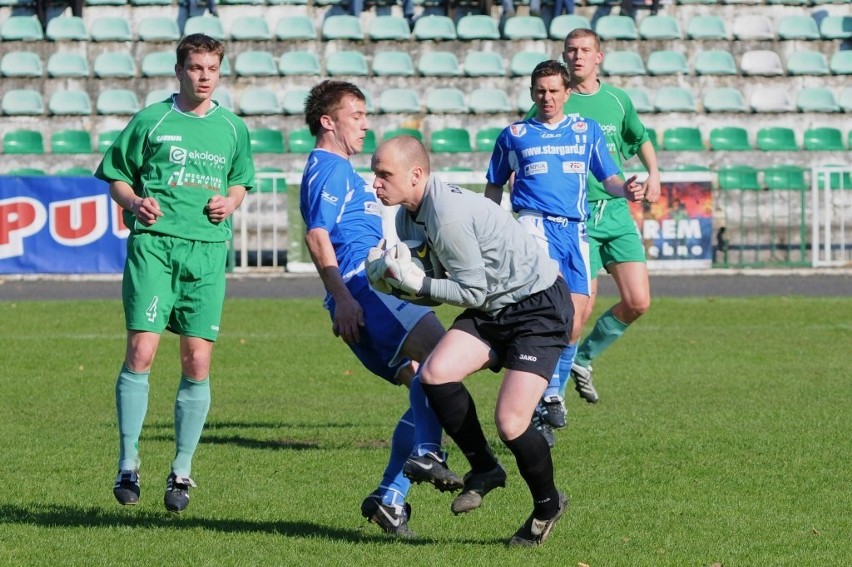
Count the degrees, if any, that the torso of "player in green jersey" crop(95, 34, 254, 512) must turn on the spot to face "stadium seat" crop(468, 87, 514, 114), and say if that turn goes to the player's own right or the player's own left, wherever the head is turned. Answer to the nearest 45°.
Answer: approximately 180°

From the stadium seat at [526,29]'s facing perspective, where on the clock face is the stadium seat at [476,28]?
the stadium seat at [476,28] is roughly at 3 o'clock from the stadium seat at [526,29].

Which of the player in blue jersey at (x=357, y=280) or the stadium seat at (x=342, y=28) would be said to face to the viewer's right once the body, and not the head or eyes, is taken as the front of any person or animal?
the player in blue jersey

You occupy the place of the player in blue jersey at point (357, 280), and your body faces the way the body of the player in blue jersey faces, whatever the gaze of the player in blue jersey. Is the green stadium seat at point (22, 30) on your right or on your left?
on your left

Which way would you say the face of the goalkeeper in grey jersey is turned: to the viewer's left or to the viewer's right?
to the viewer's left

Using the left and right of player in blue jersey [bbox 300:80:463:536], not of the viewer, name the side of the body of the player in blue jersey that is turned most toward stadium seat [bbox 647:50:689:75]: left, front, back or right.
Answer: left

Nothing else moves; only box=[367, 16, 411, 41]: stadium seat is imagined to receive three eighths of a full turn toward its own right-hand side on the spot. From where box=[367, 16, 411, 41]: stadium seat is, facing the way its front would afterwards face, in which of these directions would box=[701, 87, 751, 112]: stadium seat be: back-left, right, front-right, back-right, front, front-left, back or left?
back-right

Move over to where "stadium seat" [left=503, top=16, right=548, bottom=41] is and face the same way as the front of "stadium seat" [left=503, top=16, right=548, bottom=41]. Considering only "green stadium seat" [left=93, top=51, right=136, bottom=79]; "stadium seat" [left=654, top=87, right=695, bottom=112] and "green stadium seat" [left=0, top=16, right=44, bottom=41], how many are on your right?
2

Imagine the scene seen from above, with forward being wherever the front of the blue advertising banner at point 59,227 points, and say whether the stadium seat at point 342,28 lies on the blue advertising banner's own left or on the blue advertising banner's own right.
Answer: on the blue advertising banner's own left

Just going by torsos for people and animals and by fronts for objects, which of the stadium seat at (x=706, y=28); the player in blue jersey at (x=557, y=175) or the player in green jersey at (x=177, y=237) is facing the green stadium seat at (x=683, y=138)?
the stadium seat

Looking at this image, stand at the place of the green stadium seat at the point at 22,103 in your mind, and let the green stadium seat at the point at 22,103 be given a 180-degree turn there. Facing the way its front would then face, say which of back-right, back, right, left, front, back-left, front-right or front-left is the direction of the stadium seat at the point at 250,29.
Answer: right

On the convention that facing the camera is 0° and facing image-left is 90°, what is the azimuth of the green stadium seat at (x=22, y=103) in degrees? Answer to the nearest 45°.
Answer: approximately 0°

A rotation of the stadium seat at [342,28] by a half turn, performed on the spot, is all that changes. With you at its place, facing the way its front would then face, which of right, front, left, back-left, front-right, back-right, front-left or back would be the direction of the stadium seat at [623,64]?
right

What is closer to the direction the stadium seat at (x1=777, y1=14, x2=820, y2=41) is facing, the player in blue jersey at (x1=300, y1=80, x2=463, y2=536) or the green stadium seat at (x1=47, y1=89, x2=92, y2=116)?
the player in blue jersey

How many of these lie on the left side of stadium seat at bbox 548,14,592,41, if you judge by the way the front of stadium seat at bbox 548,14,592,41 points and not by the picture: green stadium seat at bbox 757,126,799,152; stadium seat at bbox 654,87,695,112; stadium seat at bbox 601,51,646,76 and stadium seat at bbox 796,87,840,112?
4
